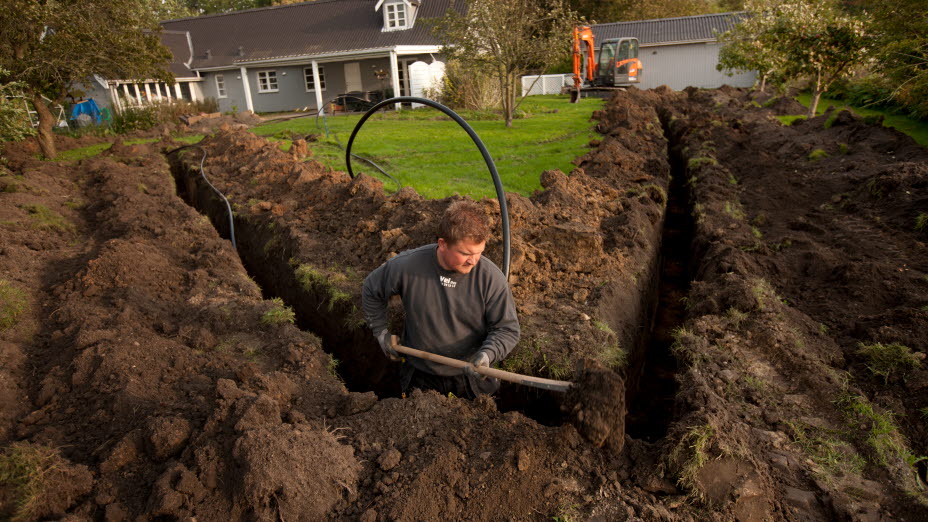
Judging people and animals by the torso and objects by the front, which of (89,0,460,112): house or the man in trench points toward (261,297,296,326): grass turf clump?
the house

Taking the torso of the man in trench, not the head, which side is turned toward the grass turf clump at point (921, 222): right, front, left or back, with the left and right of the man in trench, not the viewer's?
left

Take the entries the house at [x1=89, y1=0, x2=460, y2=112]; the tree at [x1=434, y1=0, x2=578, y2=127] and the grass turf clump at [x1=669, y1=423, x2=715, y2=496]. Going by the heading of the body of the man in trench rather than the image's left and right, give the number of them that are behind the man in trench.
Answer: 2

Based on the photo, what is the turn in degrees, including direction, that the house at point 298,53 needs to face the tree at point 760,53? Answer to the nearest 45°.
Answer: approximately 45° to its left

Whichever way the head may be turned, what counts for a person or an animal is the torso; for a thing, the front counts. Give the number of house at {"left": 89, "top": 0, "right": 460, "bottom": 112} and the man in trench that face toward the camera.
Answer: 2

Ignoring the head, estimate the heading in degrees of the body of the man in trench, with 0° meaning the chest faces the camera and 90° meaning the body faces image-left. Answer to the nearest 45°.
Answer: approximately 0°

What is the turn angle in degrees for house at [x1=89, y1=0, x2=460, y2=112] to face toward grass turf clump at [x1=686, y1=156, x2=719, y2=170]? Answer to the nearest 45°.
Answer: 0° — it already faces it

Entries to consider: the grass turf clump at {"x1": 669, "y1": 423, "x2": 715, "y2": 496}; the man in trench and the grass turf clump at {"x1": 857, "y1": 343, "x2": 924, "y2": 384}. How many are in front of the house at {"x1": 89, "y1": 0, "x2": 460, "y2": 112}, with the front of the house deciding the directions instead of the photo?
3

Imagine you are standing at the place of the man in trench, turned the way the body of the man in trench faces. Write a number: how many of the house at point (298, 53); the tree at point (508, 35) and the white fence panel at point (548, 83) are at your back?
3
